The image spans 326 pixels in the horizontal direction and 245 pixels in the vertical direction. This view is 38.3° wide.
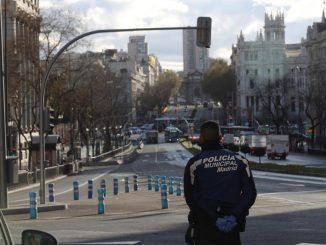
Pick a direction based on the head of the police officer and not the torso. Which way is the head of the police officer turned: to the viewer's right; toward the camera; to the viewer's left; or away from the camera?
away from the camera

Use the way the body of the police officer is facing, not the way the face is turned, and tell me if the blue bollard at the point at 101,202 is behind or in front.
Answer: in front

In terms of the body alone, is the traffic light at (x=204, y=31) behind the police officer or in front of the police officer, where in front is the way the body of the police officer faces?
in front

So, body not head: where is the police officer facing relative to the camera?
away from the camera

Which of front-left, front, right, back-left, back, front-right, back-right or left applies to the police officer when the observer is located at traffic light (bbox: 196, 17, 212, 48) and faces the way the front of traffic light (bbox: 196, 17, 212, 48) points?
back

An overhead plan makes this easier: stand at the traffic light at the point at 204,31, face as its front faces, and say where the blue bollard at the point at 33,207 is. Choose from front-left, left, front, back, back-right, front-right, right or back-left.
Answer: back-left

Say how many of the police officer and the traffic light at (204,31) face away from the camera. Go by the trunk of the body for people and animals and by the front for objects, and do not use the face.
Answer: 2

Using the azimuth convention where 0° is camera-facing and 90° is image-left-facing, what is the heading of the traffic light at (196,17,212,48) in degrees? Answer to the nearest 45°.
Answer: approximately 180°

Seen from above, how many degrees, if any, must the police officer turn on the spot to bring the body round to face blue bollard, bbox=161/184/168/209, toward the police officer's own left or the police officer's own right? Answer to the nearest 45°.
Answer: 0° — they already face it
